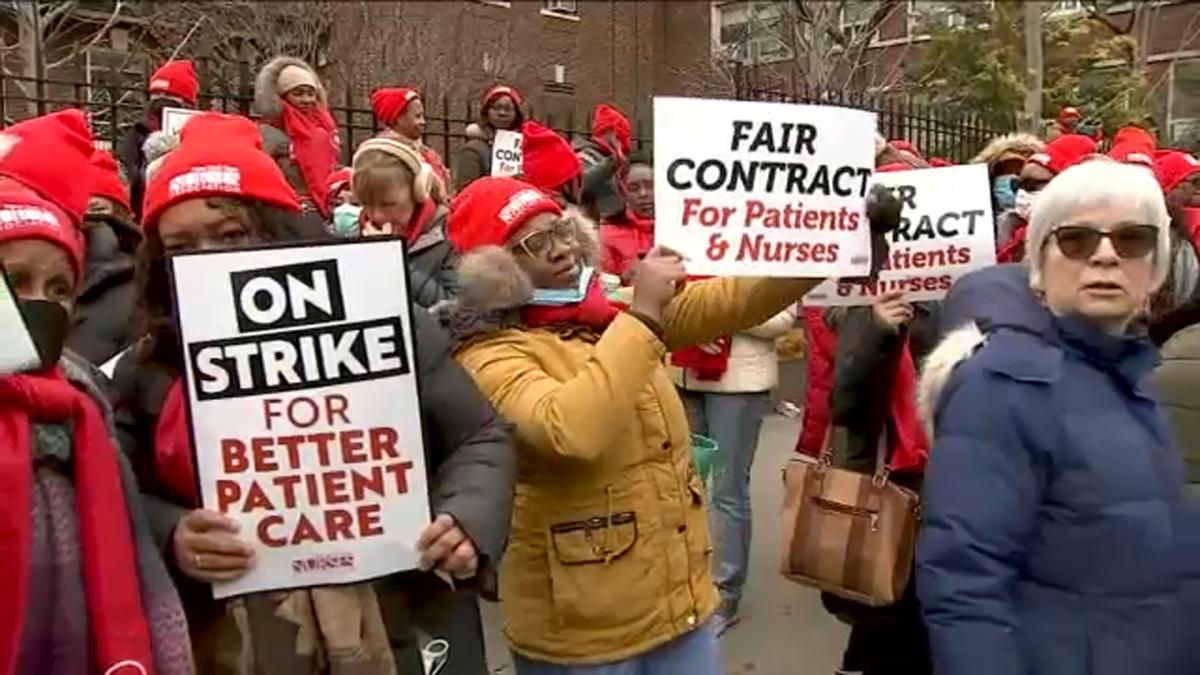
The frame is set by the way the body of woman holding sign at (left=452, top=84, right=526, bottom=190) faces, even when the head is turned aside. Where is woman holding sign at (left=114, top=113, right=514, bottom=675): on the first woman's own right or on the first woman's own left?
on the first woman's own right

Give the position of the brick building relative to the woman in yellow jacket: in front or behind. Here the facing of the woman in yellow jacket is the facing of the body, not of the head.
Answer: behind

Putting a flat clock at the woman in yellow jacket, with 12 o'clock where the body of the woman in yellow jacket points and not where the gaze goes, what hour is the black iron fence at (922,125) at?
The black iron fence is roughly at 8 o'clock from the woman in yellow jacket.
